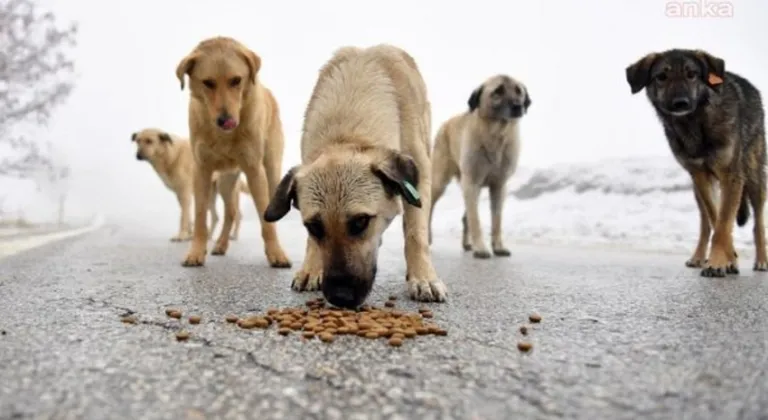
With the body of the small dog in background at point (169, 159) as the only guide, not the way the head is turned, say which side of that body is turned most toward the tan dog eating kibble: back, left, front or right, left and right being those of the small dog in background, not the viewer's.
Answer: left

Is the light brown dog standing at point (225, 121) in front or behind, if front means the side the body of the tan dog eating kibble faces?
behind

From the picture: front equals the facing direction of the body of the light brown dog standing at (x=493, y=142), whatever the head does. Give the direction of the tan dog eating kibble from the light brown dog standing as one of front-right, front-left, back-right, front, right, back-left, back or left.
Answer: front-right

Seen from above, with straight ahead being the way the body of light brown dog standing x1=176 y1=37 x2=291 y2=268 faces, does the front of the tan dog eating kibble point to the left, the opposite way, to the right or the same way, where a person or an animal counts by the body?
the same way

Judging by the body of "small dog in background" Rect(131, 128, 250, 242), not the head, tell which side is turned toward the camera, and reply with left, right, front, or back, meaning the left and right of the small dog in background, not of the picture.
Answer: left

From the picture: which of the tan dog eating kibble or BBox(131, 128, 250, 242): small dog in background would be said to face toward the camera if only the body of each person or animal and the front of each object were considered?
the tan dog eating kibble

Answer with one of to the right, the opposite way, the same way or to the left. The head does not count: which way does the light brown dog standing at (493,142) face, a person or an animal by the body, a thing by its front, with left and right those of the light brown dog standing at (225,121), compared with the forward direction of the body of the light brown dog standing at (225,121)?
the same way

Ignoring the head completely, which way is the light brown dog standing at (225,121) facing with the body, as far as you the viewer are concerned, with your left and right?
facing the viewer

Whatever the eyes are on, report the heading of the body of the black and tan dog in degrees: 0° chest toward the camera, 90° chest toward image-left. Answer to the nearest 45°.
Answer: approximately 45°

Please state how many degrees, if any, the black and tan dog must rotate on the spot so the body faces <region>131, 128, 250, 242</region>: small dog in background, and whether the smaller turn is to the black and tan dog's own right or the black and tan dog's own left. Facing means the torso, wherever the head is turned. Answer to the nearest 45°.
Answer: approximately 45° to the black and tan dog's own right

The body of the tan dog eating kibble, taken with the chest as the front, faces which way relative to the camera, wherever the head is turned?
toward the camera

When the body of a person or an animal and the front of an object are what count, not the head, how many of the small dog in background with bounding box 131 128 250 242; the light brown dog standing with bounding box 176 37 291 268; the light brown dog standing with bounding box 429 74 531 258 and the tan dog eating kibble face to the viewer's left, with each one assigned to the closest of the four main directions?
1

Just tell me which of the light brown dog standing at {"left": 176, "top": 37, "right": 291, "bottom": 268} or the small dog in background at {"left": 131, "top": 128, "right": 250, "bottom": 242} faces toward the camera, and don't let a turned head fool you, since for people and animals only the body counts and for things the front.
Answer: the light brown dog standing

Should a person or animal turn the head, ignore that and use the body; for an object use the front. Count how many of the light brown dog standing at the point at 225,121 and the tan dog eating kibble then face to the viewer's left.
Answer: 0

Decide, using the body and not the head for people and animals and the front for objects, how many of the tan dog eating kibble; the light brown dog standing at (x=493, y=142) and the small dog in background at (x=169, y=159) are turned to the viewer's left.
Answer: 1

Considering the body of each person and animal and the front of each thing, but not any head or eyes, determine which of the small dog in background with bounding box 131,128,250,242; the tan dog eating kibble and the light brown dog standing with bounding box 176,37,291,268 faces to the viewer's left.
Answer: the small dog in background
